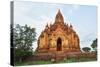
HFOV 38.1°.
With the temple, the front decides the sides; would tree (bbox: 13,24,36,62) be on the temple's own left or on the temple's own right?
on the temple's own right

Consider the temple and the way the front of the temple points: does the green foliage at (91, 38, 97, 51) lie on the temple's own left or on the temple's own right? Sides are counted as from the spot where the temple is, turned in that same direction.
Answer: on the temple's own left
